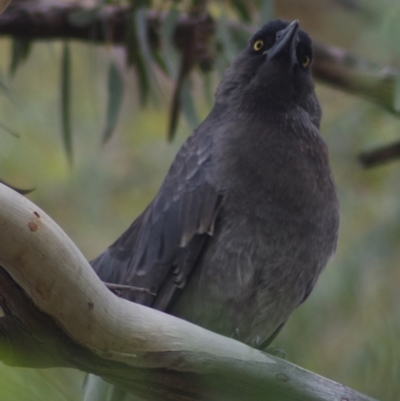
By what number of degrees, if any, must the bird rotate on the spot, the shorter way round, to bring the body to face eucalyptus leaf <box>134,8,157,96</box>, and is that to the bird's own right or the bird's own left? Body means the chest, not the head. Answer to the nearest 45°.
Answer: approximately 180°

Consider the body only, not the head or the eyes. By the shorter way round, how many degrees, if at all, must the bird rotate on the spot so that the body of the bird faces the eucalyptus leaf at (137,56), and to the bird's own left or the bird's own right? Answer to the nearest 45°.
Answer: approximately 180°

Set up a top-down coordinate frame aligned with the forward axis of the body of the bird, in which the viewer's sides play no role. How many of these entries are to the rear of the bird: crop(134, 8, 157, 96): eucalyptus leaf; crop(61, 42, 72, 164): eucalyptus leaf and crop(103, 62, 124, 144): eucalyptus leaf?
3

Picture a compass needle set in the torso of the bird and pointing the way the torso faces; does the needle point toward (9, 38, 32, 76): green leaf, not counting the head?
no

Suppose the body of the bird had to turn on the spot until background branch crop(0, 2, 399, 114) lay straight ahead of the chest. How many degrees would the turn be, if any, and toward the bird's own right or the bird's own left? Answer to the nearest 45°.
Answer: approximately 180°

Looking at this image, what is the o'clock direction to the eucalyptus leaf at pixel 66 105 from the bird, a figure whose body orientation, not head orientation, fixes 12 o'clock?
The eucalyptus leaf is roughly at 6 o'clock from the bird.

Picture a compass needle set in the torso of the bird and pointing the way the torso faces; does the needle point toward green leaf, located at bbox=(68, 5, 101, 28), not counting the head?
no

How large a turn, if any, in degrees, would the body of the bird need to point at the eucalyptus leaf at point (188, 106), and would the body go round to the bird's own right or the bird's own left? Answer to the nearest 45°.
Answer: approximately 135° to the bird's own left

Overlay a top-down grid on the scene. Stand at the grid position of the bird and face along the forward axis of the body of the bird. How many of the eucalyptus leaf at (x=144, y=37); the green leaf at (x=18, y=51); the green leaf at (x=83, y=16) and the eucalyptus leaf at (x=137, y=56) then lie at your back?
4

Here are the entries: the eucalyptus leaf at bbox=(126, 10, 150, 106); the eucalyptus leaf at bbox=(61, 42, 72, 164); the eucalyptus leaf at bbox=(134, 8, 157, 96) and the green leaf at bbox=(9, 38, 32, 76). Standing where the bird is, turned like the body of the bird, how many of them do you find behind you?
4

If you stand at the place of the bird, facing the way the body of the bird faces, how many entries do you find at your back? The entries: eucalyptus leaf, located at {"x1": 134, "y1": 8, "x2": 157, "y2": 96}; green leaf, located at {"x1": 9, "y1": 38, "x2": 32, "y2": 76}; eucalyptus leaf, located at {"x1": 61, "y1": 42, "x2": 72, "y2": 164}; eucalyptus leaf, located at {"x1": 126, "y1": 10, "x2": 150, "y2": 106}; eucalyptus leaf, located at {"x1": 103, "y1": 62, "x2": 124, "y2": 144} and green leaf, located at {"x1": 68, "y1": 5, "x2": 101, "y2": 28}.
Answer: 6

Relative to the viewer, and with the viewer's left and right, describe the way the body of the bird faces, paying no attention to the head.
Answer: facing the viewer and to the right of the viewer

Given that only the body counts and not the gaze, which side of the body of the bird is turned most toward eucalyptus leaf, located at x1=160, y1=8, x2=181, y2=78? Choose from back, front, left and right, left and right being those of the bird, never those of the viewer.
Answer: back
